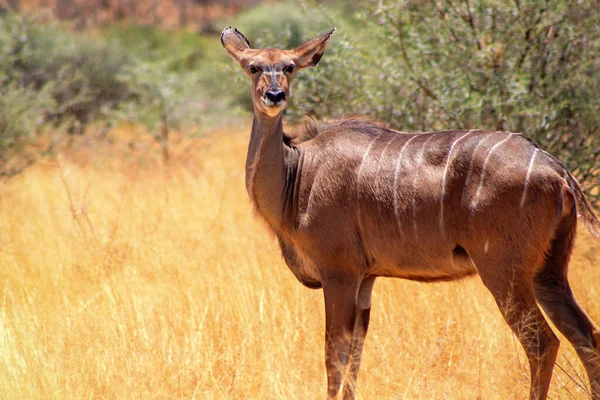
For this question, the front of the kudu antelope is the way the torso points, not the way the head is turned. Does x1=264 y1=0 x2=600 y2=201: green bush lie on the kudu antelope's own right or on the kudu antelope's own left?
on the kudu antelope's own right

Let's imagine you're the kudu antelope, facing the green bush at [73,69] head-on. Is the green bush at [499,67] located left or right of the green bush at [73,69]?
right

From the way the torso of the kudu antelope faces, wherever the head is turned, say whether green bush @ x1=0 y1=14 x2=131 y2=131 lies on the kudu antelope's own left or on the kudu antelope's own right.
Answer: on the kudu antelope's own right

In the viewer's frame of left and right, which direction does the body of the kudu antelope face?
facing to the left of the viewer
